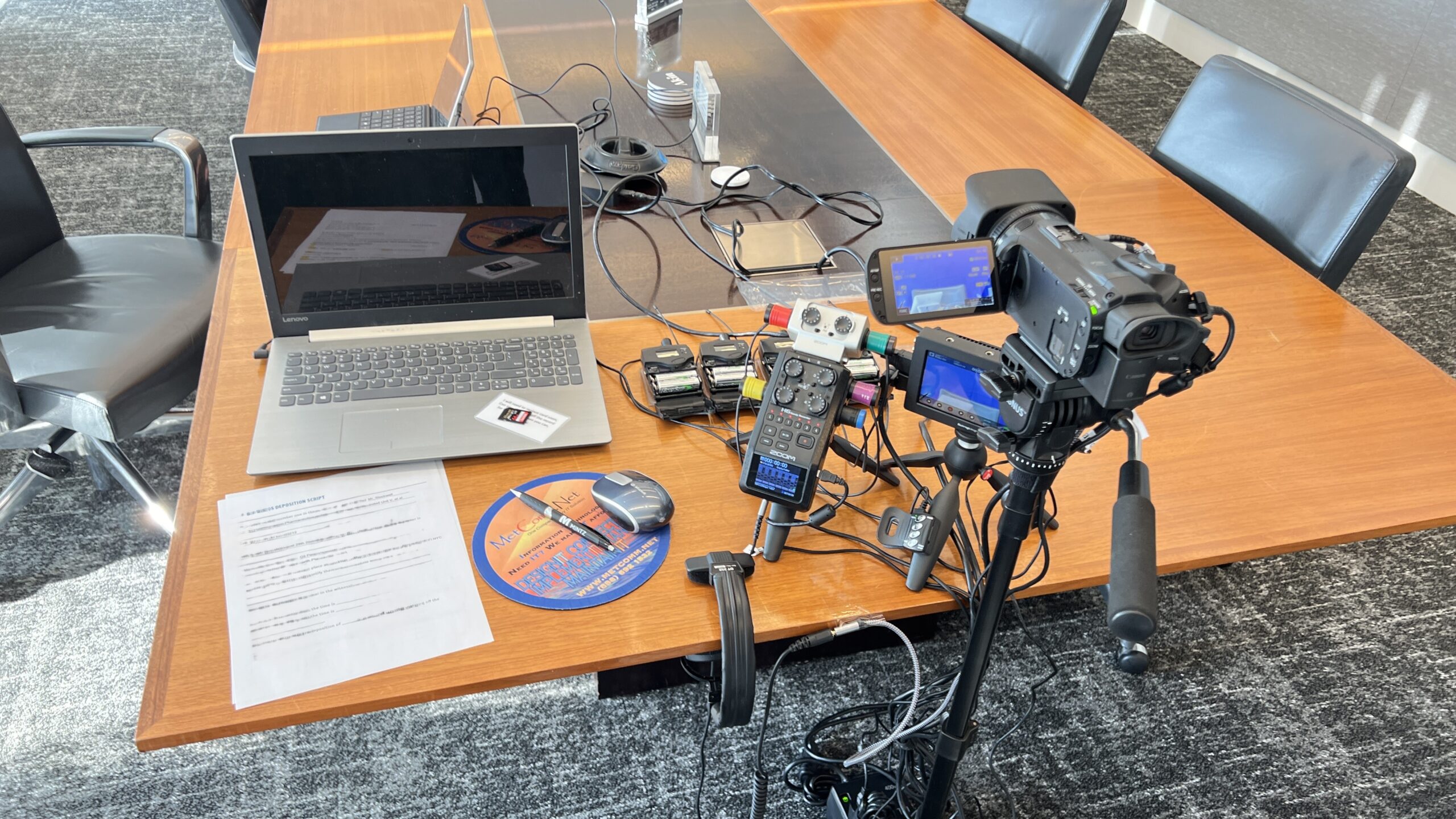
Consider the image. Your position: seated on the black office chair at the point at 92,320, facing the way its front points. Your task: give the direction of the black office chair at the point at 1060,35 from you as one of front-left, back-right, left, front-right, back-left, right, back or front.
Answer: front-left

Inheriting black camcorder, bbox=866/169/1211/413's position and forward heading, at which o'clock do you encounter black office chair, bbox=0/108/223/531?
The black office chair is roughly at 11 o'clock from the black camcorder.

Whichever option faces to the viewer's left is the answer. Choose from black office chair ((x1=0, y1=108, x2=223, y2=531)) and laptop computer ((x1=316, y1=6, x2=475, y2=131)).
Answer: the laptop computer

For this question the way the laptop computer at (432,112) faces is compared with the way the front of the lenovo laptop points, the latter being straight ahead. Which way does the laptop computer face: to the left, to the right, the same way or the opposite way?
to the right

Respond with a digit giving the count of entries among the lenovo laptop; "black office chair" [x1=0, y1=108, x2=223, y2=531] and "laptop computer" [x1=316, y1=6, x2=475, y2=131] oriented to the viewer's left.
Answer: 1

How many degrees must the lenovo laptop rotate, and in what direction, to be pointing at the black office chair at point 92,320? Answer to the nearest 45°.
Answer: approximately 135° to its right

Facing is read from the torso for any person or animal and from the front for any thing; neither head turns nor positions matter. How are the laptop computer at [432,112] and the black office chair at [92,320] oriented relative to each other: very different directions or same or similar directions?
very different directions

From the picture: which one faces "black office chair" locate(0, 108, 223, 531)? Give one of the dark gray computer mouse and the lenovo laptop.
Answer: the dark gray computer mouse

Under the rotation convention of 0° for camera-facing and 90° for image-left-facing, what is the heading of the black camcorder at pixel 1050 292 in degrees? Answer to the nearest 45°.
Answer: approximately 135°

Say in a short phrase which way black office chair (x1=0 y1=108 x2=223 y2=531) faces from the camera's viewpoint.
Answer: facing the viewer and to the right of the viewer

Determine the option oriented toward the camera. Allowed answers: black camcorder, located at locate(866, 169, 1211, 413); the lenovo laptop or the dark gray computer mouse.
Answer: the lenovo laptop

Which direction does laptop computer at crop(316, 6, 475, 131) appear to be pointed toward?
to the viewer's left

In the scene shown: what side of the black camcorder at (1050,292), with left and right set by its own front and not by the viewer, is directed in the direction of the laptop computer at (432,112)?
front

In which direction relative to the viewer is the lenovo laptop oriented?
toward the camera

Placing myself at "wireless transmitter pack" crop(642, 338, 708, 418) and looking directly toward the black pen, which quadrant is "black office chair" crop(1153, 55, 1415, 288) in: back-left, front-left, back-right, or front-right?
back-left

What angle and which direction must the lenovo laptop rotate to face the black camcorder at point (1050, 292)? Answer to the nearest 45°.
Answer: approximately 45° to its left

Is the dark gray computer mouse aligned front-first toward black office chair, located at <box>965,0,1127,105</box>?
no

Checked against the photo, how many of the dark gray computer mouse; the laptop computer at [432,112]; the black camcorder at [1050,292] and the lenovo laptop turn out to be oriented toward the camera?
1

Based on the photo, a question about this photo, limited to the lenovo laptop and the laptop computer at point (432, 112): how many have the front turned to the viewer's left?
1
